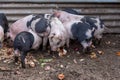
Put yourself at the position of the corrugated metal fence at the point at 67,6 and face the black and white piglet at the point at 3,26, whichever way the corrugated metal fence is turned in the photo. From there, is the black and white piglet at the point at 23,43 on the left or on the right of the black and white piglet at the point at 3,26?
left
